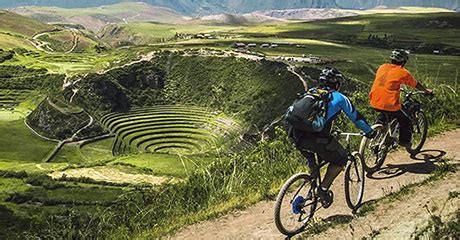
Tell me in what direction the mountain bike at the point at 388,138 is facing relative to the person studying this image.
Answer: facing away from the viewer and to the right of the viewer

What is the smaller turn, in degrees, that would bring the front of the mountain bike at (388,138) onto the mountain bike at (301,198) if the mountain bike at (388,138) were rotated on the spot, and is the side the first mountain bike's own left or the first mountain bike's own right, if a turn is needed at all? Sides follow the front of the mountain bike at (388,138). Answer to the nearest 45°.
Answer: approximately 135° to the first mountain bike's own right

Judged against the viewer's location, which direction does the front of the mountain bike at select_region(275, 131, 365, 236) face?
facing away from the viewer and to the right of the viewer

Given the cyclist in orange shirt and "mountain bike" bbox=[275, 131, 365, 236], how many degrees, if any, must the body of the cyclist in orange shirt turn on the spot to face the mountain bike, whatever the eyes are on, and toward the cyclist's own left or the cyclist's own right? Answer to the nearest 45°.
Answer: approximately 135° to the cyclist's own right

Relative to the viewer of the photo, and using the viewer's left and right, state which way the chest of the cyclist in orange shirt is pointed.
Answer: facing away from the viewer and to the right of the viewer
